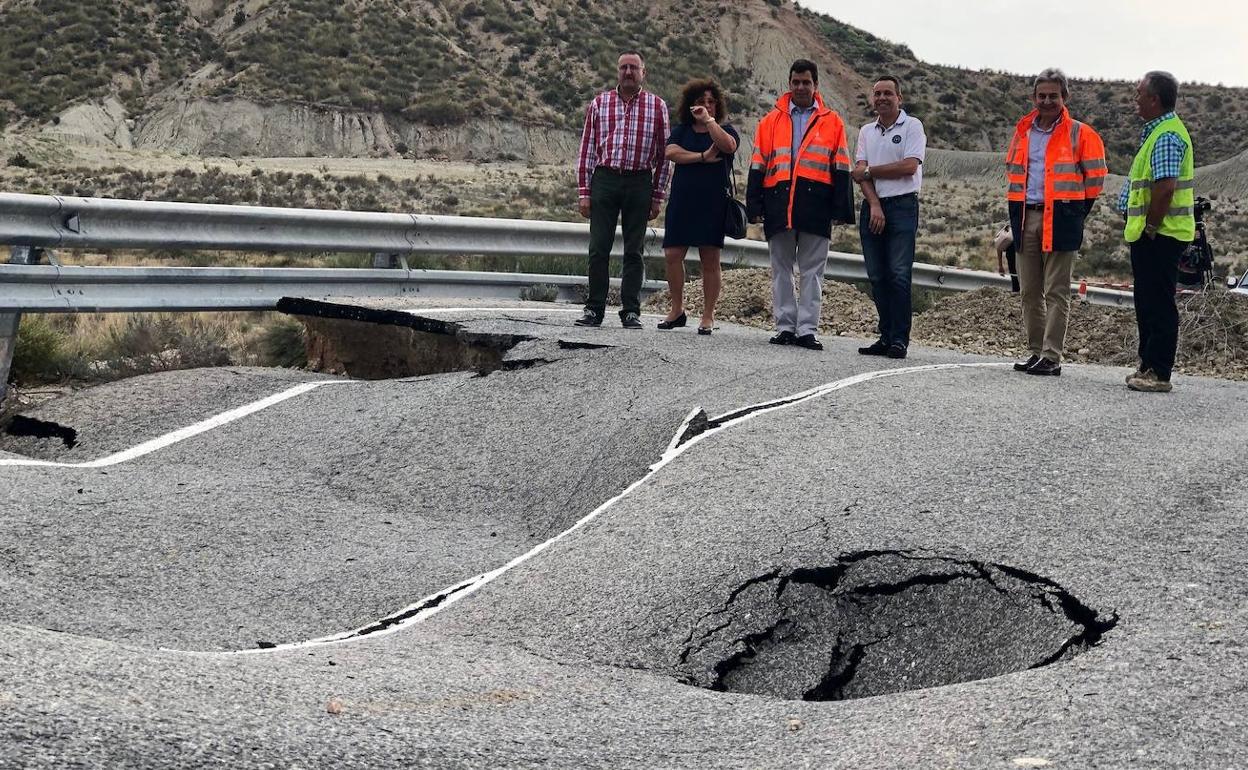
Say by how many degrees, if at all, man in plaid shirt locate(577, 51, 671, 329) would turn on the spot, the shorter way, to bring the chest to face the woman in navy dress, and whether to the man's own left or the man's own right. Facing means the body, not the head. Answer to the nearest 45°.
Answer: approximately 90° to the man's own left

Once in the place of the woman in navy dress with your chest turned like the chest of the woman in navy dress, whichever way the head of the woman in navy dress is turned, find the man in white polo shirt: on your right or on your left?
on your left

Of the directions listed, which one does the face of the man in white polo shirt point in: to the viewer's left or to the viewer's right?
to the viewer's left

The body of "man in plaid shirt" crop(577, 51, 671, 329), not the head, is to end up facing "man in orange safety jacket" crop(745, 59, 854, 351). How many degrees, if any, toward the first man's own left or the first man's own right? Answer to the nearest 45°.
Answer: approximately 45° to the first man's own left

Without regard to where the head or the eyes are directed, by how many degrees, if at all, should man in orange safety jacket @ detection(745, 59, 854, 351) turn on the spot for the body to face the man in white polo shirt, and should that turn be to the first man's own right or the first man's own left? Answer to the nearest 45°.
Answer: approximately 90° to the first man's own left

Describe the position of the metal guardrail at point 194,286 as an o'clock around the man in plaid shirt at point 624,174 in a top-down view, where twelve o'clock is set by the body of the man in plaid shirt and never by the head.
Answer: The metal guardrail is roughly at 2 o'clock from the man in plaid shirt.

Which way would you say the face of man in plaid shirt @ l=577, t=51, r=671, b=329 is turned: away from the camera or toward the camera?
toward the camera

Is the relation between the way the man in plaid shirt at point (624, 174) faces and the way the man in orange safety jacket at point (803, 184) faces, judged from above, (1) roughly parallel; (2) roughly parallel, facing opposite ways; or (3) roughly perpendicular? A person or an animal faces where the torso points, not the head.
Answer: roughly parallel

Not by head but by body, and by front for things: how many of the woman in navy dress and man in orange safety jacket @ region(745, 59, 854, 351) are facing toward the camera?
2

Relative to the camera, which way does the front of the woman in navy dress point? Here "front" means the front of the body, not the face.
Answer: toward the camera

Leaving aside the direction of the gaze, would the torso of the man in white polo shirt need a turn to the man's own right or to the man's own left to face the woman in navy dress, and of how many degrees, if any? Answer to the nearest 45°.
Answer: approximately 45° to the man's own right

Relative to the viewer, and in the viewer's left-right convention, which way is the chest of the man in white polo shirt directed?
facing the viewer and to the left of the viewer

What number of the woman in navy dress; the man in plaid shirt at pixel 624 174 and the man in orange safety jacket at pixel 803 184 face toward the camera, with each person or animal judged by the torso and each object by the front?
3

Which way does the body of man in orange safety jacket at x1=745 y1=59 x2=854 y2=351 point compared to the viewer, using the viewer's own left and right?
facing the viewer

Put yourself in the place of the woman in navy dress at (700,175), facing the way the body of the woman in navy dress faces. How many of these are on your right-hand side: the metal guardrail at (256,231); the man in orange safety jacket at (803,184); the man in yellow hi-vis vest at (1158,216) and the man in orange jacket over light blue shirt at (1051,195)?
1
